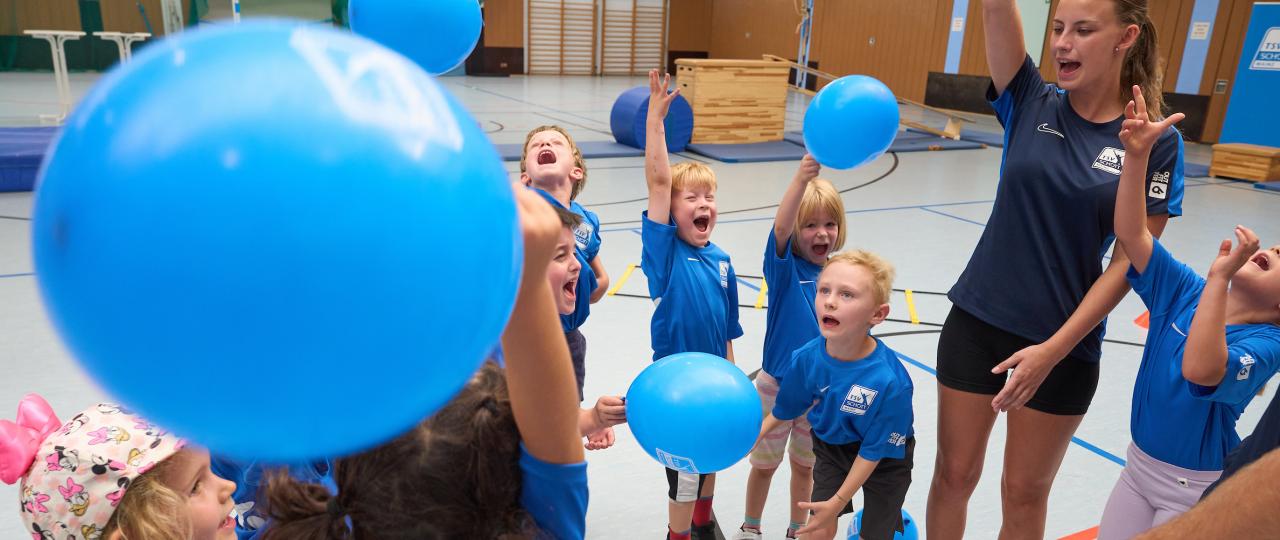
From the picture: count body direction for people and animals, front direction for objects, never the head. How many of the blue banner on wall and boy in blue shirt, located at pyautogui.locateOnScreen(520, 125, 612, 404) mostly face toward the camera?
2

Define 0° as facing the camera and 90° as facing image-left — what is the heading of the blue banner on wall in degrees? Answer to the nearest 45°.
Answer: approximately 0°

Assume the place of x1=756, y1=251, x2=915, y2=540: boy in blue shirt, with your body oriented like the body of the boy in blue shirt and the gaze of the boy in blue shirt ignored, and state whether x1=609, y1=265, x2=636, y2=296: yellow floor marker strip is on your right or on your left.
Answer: on your right

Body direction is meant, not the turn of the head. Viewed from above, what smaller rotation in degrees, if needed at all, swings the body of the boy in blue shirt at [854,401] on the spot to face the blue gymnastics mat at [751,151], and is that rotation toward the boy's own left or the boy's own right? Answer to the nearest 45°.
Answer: approximately 135° to the boy's own right

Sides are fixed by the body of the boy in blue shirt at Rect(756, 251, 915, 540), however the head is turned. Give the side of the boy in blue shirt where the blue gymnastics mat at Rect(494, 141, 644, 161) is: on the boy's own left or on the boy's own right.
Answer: on the boy's own right

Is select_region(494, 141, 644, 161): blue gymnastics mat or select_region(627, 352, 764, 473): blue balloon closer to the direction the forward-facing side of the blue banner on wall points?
the blue balloon

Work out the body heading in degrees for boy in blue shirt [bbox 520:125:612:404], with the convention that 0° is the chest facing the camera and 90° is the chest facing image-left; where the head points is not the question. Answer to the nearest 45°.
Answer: approximately 0°

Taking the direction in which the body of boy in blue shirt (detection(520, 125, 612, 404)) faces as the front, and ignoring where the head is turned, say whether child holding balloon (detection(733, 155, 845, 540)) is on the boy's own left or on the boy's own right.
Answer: on the boy's own left

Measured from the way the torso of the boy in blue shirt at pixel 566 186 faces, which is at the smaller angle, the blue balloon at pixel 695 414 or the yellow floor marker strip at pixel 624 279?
the blue balloon
